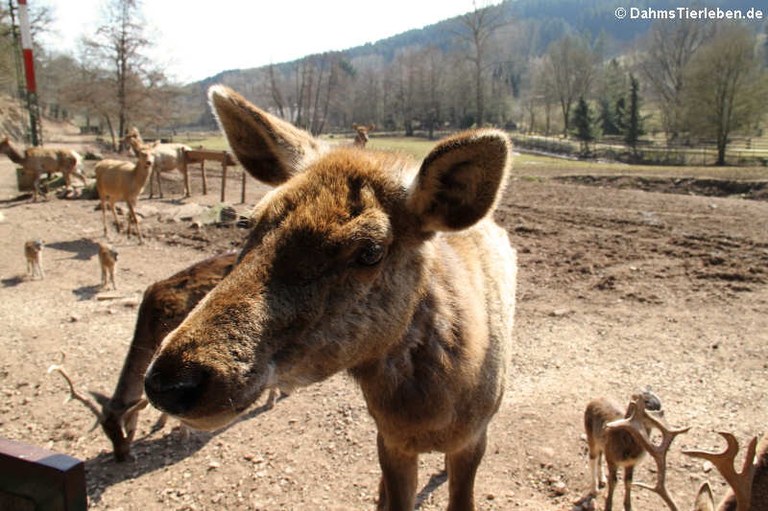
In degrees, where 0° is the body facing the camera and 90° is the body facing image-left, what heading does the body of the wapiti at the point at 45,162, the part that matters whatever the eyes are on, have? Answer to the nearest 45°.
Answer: approximately 90°

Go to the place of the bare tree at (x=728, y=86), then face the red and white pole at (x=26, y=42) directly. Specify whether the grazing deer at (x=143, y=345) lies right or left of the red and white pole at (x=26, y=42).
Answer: left

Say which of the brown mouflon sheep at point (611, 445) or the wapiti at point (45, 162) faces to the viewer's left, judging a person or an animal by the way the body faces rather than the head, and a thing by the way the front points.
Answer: the wapiti

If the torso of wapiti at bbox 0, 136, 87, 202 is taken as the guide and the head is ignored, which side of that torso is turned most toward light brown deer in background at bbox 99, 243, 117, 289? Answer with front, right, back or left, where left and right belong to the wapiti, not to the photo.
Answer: left

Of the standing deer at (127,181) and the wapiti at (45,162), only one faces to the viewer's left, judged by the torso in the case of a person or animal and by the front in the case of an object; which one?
the wapiti

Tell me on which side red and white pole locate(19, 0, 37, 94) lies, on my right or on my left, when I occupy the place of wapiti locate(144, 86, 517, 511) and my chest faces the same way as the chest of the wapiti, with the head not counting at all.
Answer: on my right

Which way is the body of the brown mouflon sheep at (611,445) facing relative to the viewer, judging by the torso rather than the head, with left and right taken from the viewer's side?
facing the viewer and to the right of the viewer

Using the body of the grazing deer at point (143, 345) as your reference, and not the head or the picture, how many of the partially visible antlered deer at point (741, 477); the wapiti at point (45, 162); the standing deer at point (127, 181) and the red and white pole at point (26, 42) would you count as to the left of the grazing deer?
1

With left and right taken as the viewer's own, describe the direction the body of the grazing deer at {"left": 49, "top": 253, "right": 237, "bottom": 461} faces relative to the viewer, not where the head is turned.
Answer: facing the viewer and to the left of the viewer

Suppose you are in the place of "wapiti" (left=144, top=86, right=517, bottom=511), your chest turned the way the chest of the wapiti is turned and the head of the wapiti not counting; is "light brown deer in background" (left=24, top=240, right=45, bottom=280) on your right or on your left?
on your right

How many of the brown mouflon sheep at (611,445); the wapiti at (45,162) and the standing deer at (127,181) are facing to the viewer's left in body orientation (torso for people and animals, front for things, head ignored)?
1
